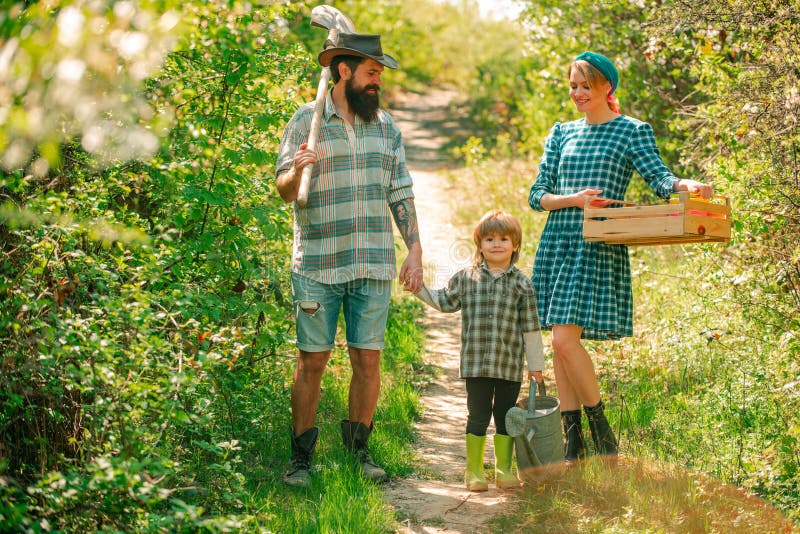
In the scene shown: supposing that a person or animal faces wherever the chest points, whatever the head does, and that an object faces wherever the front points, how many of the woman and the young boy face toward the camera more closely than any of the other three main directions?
2

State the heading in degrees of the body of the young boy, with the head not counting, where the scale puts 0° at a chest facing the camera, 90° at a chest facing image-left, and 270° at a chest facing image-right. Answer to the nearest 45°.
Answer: approximately 0°

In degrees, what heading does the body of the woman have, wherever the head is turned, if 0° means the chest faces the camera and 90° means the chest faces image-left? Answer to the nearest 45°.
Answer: approximately 0°
